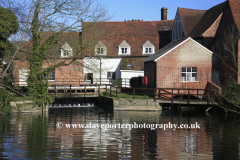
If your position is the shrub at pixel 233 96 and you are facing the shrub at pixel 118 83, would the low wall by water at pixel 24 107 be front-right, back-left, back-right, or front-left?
front-left

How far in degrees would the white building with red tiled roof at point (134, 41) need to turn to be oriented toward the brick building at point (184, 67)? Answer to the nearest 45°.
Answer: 0° — it already faces it

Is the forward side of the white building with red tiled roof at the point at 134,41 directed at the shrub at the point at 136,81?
yes

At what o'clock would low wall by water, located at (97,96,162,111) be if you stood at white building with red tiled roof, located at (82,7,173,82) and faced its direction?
The low wall by water is roughly at 12 o'clock from the white building with red tiled roof.

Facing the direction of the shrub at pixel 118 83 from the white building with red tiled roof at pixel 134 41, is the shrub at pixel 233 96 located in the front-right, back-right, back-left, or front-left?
front-left

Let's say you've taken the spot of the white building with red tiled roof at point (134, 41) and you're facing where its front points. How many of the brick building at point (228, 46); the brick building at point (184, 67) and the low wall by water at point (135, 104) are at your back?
0

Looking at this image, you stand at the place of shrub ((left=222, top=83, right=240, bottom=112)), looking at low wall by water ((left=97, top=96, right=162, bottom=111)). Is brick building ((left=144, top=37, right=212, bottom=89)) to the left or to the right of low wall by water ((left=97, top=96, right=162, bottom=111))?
right

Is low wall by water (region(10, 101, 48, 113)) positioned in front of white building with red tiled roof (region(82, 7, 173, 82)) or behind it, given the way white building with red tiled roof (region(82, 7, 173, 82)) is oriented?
in front

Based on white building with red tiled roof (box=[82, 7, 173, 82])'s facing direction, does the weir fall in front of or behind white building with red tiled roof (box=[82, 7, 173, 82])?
in front

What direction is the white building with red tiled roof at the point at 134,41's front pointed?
toward the camera
